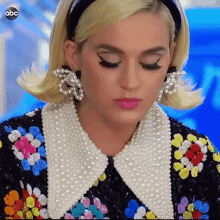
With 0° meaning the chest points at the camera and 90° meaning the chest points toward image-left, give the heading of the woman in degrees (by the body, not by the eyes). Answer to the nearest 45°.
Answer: approximately 0°
